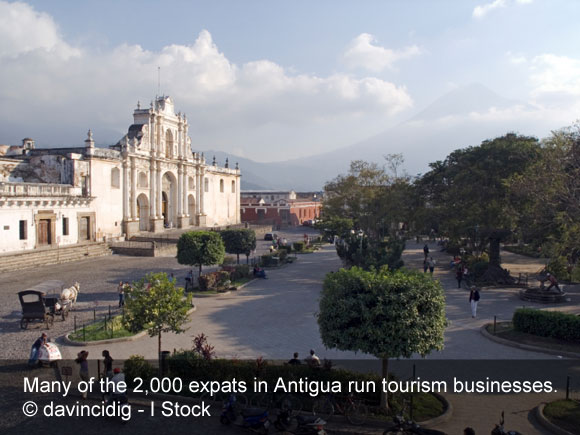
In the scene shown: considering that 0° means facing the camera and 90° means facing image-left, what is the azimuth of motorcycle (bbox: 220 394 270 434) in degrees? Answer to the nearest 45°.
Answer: approximately 135°

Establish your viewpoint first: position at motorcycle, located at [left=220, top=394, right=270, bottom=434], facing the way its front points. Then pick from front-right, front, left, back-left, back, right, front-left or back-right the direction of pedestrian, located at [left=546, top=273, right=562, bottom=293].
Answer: right
